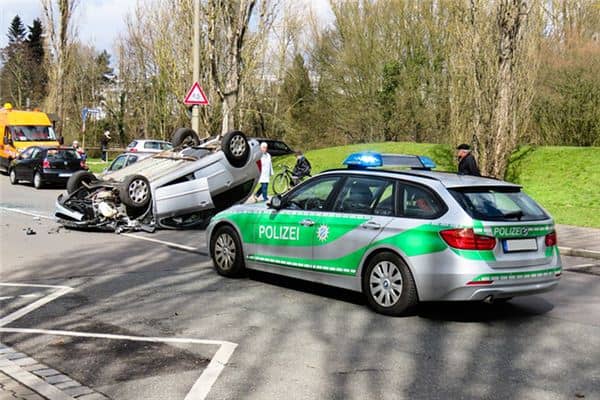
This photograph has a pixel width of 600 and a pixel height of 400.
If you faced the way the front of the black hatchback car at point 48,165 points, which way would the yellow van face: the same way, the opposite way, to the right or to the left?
the opposite way

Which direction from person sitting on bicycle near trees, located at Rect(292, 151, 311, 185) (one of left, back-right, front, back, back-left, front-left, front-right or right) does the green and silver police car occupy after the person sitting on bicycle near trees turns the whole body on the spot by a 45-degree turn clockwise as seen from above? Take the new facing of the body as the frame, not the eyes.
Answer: back-left

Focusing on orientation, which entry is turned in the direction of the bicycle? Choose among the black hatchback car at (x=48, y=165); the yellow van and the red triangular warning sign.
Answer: the yellow van

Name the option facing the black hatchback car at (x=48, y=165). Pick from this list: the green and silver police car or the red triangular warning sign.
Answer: the green and silver police car

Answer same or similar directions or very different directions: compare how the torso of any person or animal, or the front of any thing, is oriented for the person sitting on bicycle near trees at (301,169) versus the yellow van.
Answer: very different directions

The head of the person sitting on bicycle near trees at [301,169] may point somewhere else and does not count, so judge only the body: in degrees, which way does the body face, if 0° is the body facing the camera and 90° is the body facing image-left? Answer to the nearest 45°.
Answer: approximately 90°

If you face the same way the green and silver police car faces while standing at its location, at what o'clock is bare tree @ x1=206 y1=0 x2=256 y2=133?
The bare tree is roughly at 1 o'clock from the green and silver police car.

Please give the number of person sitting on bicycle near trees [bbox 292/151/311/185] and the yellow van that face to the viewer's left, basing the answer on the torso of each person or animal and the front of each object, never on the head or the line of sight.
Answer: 1
